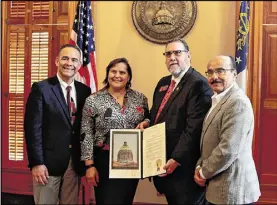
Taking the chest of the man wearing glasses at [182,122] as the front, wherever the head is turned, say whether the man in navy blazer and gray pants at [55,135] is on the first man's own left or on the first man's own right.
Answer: on the first man's own right

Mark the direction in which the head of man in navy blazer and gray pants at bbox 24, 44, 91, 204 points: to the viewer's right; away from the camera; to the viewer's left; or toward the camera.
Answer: toward the camera

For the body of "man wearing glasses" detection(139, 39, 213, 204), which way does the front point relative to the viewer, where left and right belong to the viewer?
facing the viewer and to the left of the viewer

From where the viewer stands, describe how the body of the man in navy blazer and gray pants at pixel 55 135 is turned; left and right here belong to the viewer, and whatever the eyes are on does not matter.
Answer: facing the viewer and to the right of the viewer

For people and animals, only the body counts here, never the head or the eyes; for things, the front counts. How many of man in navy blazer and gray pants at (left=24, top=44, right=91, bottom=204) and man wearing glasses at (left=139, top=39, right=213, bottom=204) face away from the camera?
0

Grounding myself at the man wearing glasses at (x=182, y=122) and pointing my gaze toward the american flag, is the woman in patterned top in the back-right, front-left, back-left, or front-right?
front-left

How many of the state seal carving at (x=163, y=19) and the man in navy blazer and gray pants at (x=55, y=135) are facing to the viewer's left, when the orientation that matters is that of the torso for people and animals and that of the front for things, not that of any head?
0

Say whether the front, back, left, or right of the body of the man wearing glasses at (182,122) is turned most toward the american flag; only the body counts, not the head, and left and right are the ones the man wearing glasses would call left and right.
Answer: right

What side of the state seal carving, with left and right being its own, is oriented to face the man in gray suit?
front

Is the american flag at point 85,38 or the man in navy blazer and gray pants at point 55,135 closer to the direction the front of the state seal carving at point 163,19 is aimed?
the man in navy blazer and gray pants

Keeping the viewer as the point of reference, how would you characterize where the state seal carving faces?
facing the viewer
